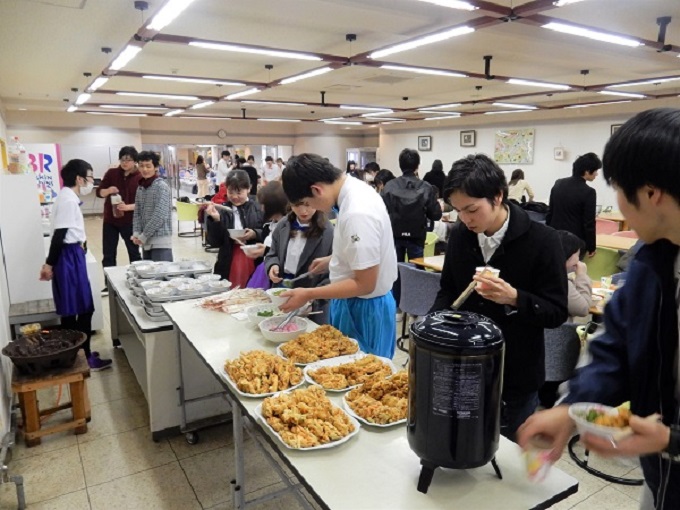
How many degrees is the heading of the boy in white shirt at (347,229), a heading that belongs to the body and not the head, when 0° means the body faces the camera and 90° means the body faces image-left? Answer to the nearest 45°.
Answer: approximately 90°

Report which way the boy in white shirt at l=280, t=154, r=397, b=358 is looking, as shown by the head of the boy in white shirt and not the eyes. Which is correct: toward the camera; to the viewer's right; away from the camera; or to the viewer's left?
to the viewer's left

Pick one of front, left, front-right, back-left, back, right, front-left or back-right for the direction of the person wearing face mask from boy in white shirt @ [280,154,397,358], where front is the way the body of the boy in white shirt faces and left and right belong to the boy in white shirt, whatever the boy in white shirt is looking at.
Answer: front-right

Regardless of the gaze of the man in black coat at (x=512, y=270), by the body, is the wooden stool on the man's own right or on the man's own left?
on the man's own right

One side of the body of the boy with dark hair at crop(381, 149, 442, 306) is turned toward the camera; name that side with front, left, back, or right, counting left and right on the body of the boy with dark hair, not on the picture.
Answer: back

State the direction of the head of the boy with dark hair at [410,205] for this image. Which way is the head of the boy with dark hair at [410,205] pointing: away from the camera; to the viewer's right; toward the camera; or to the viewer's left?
away from the camera

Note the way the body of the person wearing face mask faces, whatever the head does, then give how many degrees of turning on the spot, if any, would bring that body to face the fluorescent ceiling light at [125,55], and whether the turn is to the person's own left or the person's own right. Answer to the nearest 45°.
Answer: approximately 90° to the person's own left

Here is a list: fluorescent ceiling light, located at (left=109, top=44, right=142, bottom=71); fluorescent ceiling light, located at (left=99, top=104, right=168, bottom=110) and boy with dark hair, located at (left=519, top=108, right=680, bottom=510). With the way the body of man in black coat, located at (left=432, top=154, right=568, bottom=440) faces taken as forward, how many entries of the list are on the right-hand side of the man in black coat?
2

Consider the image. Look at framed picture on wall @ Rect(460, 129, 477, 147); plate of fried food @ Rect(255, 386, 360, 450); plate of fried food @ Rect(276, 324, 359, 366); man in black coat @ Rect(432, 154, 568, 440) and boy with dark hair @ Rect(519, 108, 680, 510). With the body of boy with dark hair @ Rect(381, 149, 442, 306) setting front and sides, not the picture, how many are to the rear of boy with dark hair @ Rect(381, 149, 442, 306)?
4

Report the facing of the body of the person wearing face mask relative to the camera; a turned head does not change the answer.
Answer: to the viewer's right
